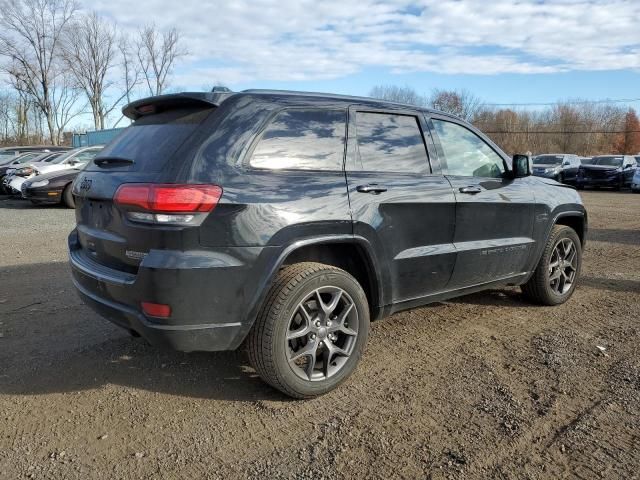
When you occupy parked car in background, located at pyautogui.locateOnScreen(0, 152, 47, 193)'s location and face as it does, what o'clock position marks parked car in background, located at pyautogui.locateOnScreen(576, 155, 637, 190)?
parked car in background, located at pyautogui.locateOnScreen(576, 155, 637, 190) is roughly at 8 o'clock from parked car in background, located at pyautogui.locateOnScreen(0, 152, 47, 193).

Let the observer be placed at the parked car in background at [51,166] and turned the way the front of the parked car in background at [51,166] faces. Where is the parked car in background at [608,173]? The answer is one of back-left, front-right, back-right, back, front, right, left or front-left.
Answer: back-left

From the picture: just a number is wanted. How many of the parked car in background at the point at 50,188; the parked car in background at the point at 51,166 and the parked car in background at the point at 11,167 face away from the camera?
0

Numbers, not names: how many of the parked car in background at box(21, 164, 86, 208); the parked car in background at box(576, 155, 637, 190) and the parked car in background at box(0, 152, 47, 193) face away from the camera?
0

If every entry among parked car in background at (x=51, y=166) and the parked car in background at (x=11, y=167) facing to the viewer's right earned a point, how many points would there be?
0

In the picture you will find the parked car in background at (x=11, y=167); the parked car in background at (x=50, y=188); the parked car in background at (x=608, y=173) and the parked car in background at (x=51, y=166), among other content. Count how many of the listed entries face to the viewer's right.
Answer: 0

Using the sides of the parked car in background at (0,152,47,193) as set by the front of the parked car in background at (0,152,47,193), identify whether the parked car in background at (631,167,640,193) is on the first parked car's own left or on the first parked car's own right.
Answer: on the first parked car's own left

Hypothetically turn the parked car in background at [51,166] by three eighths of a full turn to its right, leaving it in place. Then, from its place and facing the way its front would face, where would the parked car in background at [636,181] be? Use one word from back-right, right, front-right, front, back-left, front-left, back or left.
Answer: right

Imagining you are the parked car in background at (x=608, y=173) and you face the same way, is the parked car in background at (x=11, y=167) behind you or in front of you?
in front

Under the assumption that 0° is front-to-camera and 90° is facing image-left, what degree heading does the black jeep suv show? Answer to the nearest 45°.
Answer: approximately 225°

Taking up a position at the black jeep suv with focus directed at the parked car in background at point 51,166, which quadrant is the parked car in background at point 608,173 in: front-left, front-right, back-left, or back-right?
front-right

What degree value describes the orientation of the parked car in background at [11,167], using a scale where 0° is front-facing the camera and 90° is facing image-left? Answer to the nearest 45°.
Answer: approximately 45°

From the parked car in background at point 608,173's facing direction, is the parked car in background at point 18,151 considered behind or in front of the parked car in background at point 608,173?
in front

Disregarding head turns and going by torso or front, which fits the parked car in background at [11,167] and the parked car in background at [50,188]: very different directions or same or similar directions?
same or similar directions

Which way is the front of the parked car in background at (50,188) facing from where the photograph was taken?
facing the viewer and to the left of the viewer
